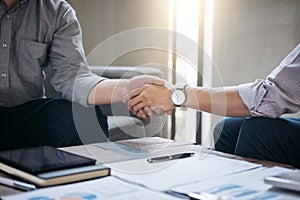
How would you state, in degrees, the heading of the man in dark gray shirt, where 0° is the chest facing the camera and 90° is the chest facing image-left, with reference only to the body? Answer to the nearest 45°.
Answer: approximately 0°

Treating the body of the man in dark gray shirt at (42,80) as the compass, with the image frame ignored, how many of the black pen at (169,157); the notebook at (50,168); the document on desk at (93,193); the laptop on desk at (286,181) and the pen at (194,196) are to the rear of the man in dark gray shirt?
0

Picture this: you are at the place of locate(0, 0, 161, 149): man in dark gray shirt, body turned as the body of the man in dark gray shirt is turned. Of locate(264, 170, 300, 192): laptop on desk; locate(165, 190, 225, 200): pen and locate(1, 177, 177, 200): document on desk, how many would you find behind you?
0

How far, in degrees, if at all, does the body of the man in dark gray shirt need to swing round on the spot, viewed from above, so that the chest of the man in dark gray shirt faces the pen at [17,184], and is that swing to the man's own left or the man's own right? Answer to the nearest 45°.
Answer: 0° — they already face it

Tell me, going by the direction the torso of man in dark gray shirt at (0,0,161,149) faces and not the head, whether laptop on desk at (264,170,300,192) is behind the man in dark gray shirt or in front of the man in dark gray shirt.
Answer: in front

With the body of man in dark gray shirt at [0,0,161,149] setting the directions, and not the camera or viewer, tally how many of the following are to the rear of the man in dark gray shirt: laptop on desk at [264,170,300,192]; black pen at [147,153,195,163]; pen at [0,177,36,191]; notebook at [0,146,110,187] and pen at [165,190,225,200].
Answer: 0

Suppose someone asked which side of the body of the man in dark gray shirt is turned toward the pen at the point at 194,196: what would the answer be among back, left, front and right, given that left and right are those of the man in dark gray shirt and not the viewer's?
front

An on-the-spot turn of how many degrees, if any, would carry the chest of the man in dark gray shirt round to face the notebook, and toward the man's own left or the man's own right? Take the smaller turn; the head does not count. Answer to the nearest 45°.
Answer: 0° — they already face it
